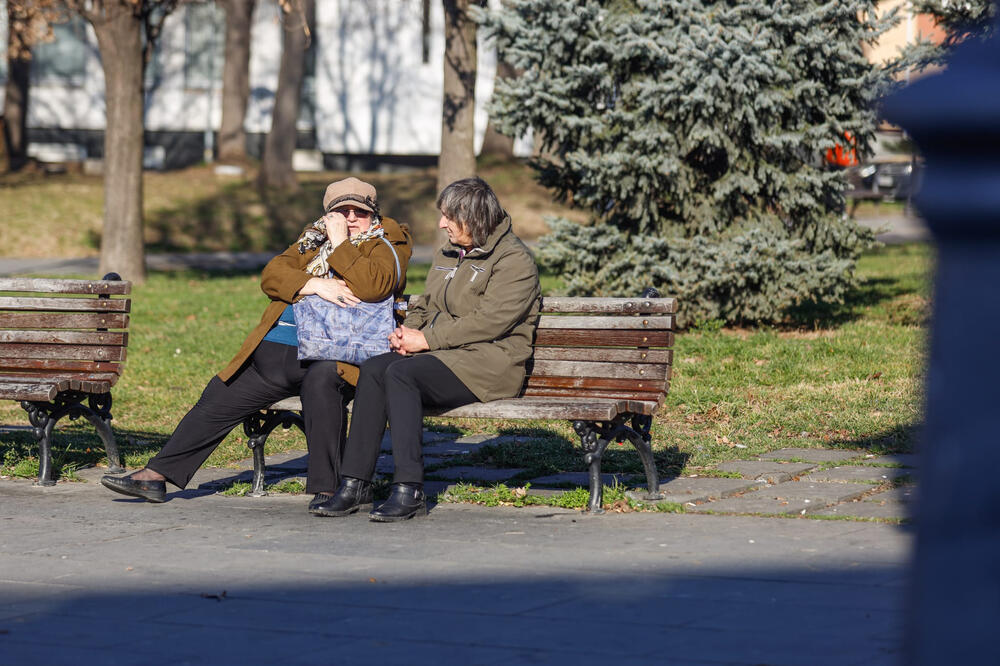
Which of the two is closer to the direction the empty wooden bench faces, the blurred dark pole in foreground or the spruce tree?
the blurred dark pole in foreground

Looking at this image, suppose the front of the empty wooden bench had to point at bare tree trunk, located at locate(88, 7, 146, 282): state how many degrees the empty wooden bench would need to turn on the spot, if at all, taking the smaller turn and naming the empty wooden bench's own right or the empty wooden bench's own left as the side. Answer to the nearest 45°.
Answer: approximately 135° to the empty wooden bench's own right

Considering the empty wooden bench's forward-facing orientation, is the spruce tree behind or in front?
behind

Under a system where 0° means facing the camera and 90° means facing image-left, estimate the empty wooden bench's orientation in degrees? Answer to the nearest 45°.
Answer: approximately 45°

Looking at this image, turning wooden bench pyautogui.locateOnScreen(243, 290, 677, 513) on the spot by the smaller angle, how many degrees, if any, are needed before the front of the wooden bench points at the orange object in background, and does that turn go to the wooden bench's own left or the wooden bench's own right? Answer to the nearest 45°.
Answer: approximately 180°

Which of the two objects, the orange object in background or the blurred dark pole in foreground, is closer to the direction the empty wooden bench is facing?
the blurred dark pole in foreground

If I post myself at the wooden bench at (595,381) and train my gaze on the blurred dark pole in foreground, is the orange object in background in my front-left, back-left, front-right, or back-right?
back-left

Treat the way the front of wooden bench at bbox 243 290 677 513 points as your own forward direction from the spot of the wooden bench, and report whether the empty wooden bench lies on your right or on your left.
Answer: on your right
